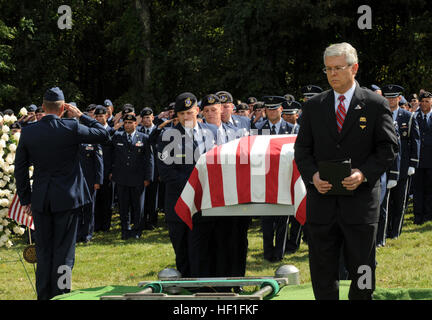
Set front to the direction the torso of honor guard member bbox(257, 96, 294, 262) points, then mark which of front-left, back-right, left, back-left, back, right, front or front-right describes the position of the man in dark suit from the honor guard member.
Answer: front

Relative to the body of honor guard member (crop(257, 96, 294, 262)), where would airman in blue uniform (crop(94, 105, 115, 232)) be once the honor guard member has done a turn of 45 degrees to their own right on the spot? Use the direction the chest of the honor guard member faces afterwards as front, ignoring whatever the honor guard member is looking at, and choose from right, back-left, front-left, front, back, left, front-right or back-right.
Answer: right

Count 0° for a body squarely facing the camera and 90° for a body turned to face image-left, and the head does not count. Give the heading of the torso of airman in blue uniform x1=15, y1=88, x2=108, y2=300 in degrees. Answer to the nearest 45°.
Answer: approximately 180°

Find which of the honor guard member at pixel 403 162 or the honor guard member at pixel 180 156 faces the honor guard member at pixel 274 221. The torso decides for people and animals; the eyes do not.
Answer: the honor guard member at pixel 403 162

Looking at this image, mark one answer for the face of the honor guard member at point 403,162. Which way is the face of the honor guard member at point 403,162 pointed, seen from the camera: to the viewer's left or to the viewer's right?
to the viewer's left

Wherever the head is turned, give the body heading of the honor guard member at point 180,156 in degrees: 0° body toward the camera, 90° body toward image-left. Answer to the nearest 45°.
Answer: approximately 315°

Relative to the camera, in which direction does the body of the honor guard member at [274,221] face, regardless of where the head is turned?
toward the camera

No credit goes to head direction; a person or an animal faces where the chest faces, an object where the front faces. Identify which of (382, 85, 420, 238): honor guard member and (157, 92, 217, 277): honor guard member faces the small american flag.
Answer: (382, 85, 420, 238): honor guard member

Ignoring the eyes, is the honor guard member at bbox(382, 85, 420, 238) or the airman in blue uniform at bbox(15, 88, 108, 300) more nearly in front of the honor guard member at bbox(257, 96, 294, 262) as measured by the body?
the airman in blue uniform

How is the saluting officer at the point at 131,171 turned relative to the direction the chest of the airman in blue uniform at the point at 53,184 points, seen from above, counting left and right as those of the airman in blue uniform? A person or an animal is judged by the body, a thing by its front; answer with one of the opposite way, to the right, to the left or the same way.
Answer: the opposite way

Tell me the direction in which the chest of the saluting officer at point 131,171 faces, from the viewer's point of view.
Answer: toward the camera

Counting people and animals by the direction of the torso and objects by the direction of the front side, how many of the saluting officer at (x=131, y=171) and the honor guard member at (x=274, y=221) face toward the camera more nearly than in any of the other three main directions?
2
